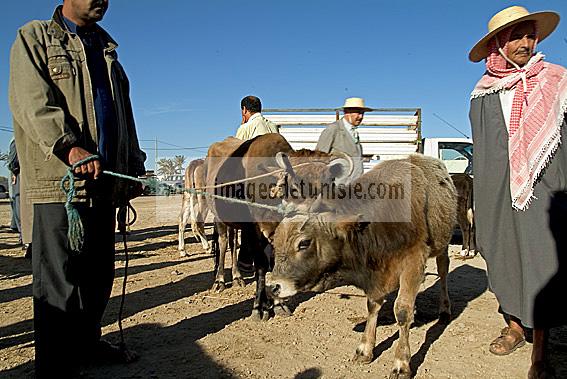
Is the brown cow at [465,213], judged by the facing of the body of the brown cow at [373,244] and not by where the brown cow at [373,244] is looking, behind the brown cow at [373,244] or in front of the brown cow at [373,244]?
behind

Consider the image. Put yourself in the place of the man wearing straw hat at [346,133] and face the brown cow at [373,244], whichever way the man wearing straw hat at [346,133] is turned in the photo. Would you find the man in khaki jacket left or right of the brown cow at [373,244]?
right

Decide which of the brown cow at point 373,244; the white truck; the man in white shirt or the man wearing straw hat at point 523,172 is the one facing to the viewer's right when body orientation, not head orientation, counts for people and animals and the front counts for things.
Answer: the white truck

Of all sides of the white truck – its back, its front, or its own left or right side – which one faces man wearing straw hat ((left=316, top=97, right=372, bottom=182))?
right

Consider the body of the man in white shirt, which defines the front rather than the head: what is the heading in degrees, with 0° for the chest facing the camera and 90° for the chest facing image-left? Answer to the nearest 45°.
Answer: approximately 135°

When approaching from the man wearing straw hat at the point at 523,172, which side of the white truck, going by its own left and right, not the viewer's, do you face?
right

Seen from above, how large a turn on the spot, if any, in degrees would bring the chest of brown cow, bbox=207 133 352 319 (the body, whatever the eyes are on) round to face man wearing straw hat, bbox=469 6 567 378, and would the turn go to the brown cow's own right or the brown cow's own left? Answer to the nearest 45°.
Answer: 0° — it already faces them

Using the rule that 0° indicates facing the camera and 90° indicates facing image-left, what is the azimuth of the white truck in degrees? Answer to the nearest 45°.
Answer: approximately 270°

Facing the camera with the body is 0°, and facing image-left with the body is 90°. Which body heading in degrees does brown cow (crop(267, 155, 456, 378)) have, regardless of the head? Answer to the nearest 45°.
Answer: approximately 45°

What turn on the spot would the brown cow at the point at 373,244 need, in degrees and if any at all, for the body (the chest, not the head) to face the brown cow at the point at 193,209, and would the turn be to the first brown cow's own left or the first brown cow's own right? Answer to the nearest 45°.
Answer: approximately 90° to the first brown cow's own right

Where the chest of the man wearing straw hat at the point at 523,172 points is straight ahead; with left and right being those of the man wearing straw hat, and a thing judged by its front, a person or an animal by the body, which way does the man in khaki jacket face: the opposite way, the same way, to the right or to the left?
to the left
